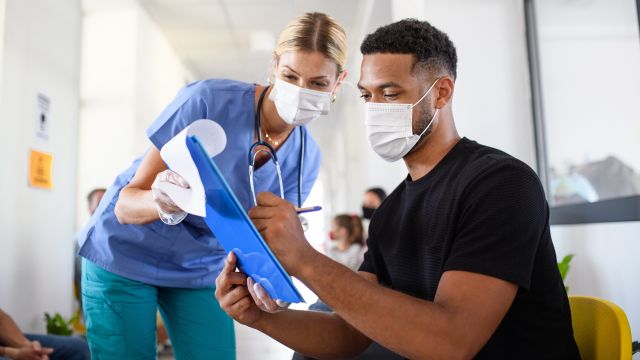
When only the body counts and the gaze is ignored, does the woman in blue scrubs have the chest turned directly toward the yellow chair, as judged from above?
yes

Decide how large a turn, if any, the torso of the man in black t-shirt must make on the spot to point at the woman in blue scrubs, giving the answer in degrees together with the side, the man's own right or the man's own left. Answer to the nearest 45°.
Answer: approximately 90° to the man's own right

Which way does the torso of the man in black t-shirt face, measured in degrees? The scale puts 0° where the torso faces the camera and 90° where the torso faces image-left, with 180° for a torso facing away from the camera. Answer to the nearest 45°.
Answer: approximately 45°

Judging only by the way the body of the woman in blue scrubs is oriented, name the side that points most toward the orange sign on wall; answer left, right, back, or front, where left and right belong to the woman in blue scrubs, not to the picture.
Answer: back

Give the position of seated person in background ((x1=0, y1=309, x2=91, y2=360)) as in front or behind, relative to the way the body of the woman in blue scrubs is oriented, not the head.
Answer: behind

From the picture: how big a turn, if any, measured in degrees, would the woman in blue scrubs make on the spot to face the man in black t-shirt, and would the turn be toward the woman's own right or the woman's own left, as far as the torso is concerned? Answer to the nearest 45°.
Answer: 0° — they already face them
